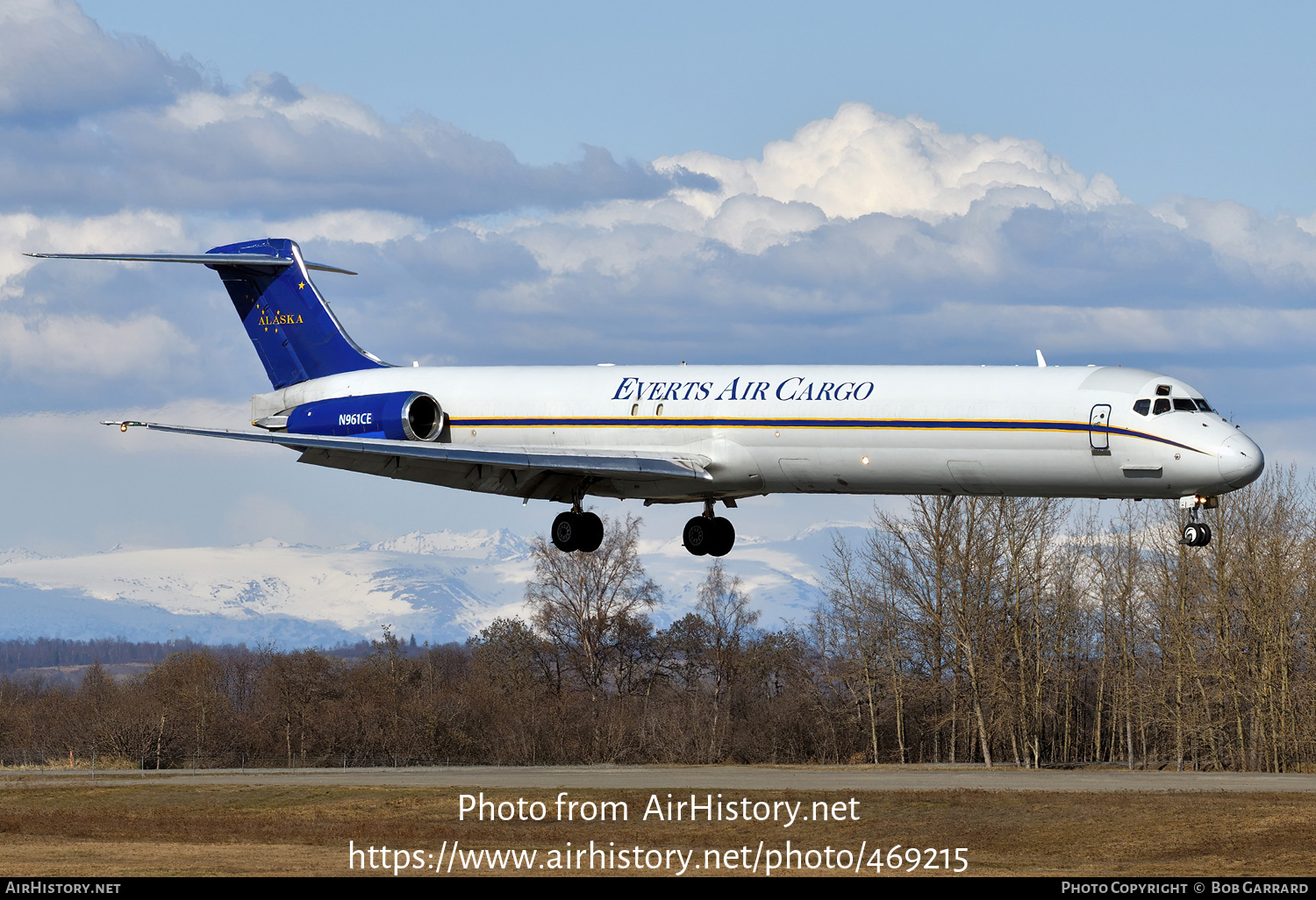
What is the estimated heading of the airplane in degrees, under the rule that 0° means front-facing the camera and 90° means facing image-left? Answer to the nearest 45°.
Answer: approximately 315°
